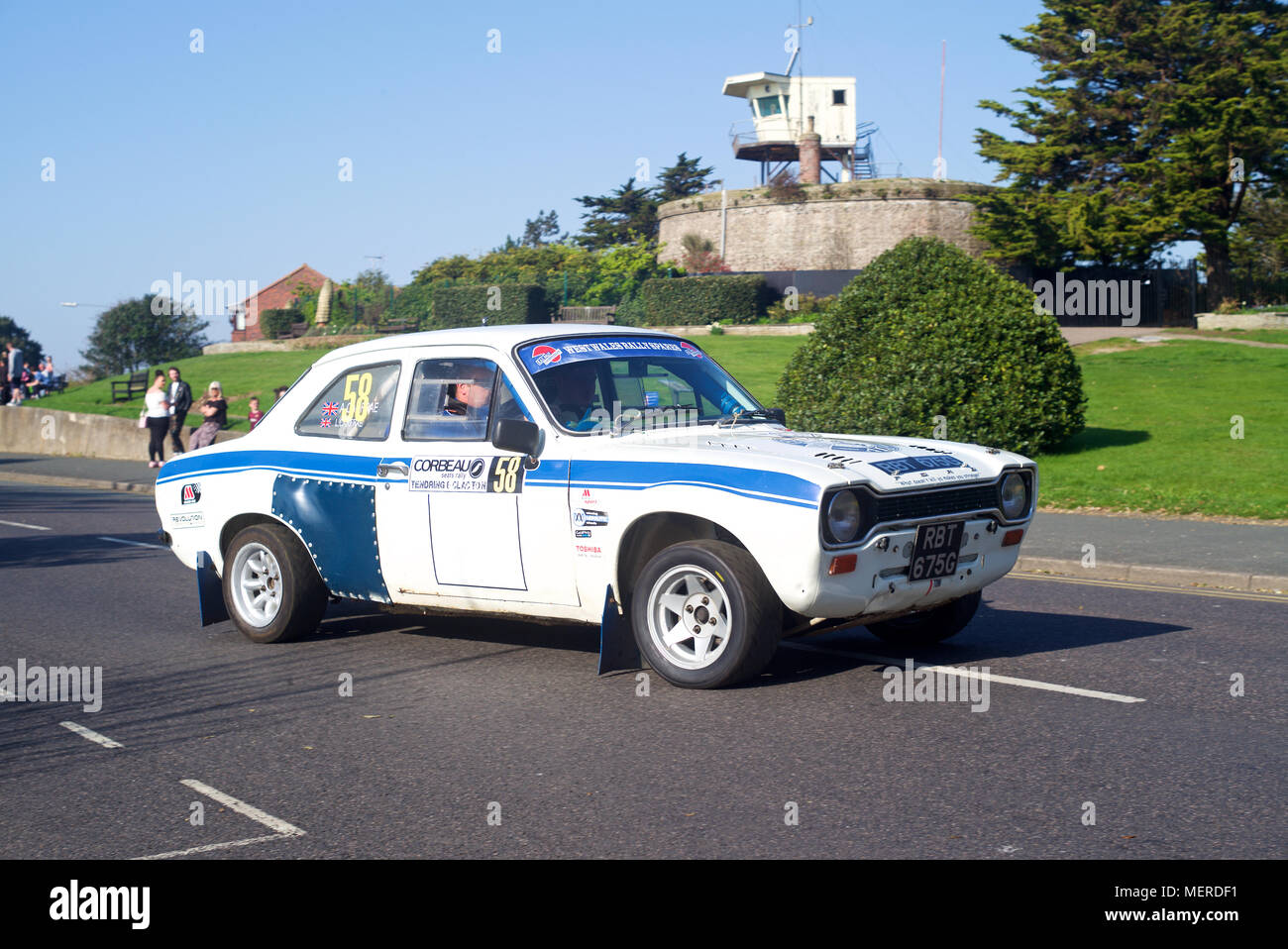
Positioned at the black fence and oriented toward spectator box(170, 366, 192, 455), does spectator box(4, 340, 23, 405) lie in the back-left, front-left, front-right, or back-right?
front-right

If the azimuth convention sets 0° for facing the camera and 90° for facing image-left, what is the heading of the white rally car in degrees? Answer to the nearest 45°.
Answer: approximately 315°

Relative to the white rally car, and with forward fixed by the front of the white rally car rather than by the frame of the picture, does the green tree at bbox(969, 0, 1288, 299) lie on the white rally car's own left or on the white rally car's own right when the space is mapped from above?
on the white rally car's own left

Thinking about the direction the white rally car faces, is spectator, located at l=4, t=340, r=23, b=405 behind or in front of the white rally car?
behind

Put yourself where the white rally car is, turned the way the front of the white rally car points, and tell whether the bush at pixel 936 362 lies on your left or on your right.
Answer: on your left

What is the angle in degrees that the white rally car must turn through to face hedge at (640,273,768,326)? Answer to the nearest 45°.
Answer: approximately 135° to its left

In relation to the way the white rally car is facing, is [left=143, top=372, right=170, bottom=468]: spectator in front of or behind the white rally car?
behind

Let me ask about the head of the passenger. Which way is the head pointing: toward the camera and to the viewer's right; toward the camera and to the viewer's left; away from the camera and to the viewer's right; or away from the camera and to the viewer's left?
toward the camera and to the viewer's right
